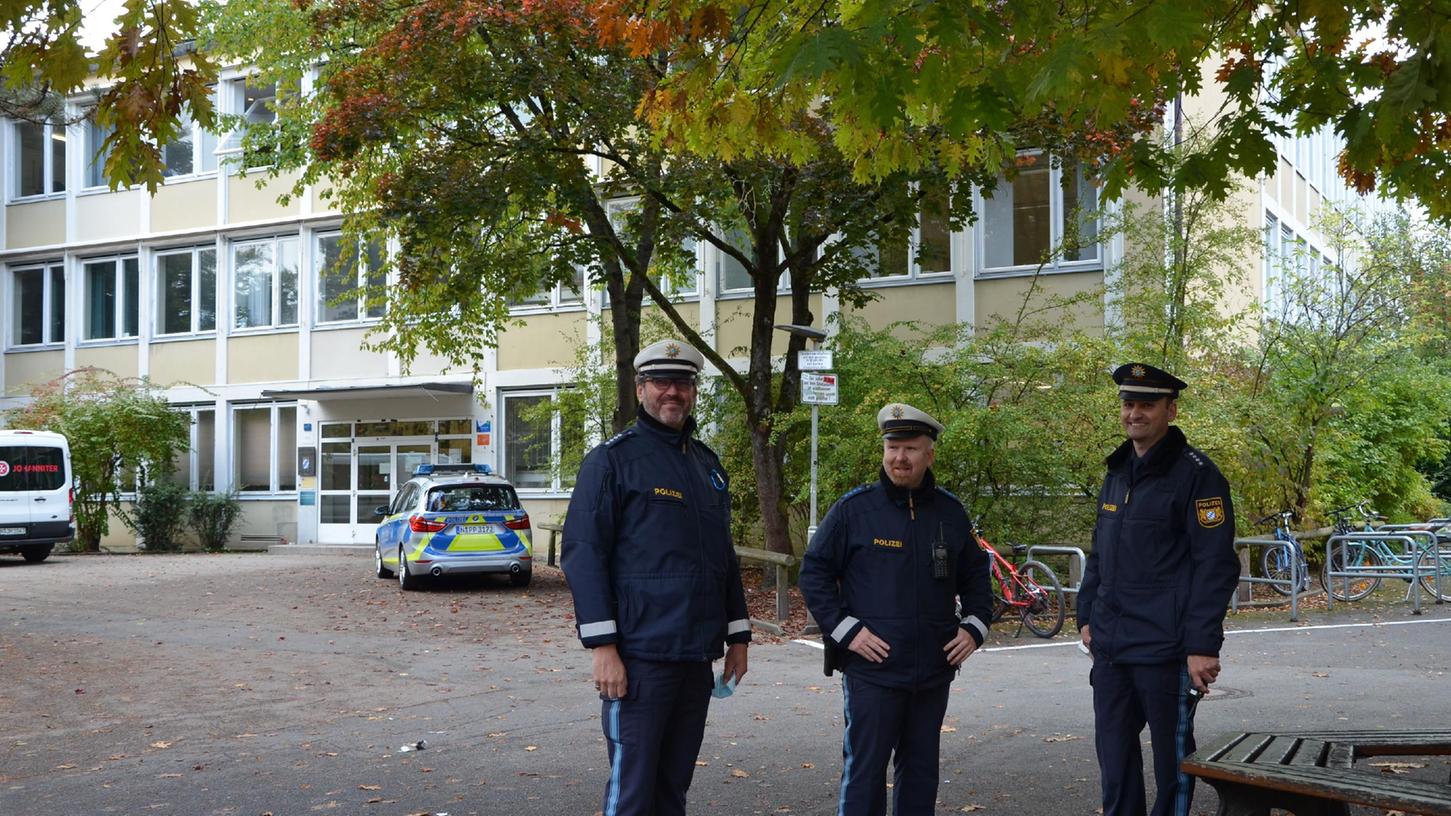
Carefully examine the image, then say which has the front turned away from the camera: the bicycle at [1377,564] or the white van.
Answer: the white van

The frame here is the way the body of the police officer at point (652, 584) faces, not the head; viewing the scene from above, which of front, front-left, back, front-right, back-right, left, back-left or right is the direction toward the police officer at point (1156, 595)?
front-left

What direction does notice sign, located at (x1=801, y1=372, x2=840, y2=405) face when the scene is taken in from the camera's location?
facing the viewer

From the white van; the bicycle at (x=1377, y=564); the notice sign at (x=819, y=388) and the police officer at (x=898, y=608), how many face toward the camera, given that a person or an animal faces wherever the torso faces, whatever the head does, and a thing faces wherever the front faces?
2

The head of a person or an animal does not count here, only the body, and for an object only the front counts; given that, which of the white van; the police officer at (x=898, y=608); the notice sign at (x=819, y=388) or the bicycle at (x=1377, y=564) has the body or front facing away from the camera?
the white van

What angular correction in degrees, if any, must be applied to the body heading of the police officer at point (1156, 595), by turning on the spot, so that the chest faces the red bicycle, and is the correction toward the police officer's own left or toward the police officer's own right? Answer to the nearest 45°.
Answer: approximately 135° to the police officer's own right

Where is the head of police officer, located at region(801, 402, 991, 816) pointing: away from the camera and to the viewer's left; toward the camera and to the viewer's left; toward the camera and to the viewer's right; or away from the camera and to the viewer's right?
toward the camera and to the viewer's left

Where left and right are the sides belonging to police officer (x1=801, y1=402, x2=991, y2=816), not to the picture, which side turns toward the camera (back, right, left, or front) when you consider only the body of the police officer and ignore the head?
front

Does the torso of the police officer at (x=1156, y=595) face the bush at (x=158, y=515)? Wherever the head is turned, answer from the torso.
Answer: no

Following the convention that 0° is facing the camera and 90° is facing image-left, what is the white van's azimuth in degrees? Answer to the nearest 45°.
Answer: approximately 180°

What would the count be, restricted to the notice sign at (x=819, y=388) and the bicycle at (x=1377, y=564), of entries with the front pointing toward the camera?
1

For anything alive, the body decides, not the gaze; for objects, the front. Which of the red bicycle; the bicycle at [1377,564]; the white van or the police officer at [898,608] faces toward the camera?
the police officer

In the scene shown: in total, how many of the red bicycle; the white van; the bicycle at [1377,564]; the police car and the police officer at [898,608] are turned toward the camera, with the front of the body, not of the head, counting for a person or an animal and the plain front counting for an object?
1

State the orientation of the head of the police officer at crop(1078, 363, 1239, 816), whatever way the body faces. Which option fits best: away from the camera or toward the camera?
toward the camera

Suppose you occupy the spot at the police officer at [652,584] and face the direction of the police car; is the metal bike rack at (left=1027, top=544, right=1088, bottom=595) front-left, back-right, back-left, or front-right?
front-right

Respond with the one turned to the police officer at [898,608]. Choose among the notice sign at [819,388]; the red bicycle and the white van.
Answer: the notice sign

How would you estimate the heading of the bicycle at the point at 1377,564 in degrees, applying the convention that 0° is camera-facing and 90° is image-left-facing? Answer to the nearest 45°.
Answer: approximately 90°
